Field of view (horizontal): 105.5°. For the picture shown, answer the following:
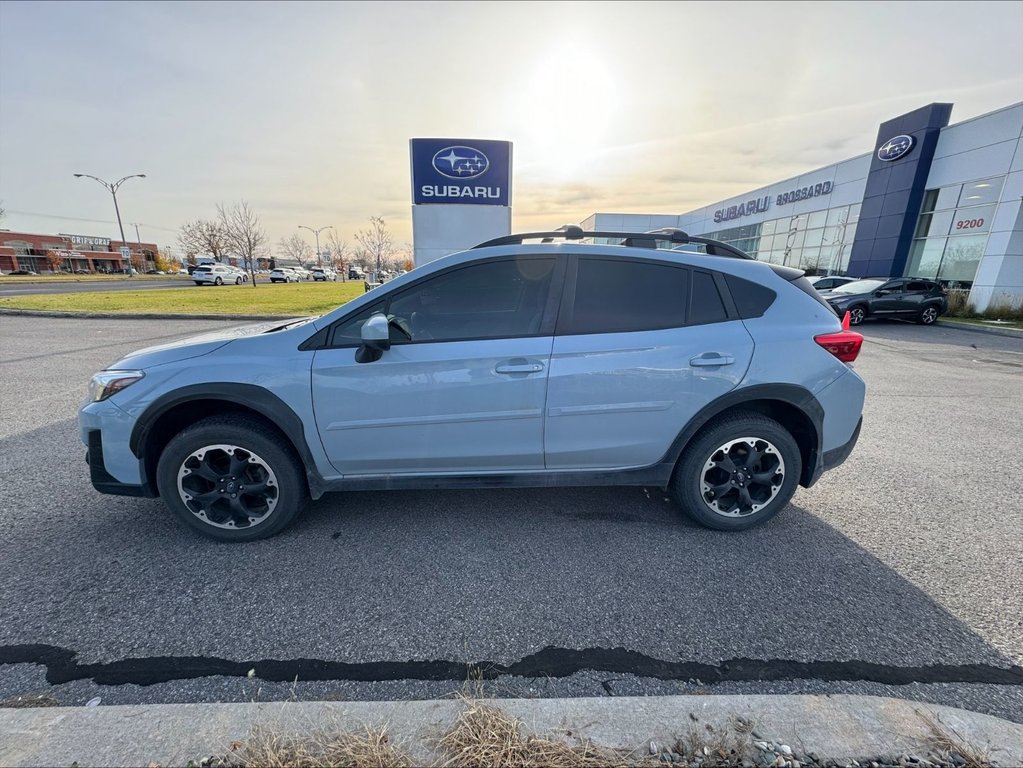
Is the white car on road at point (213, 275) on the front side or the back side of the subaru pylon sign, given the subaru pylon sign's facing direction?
on the back side

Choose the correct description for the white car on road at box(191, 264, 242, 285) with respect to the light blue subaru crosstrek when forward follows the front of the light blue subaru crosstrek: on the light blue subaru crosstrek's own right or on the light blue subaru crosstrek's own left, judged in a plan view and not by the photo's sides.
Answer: on the light blue subaru crosstrek's own right

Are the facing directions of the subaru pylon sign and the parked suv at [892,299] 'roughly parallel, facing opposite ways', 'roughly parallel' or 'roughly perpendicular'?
roughly perpendicular

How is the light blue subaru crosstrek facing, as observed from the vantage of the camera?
facing to the left of the viewer

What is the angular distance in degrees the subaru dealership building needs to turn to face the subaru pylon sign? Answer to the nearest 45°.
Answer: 0° — it already faces it

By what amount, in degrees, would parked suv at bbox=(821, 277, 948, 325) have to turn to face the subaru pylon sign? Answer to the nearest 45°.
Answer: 0° — it already faces it

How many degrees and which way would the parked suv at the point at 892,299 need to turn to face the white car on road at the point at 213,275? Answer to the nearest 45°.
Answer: approximately 45° to its right

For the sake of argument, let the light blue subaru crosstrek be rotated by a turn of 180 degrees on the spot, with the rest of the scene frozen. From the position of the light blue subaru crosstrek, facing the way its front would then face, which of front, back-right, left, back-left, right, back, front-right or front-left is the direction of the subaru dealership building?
front-left

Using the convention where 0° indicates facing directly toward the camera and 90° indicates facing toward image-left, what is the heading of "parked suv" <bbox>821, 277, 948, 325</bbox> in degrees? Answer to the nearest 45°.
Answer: approximately 45°

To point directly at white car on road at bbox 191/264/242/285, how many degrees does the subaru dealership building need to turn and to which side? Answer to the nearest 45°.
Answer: approximately 45° to its right
